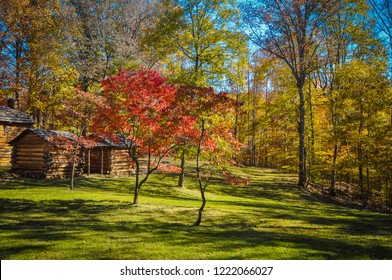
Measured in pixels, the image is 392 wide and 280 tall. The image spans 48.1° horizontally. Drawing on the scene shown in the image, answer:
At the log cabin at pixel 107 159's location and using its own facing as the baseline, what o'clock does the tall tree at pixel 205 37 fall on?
The tall tree is roughly at 9 o'clock from the log cabin.

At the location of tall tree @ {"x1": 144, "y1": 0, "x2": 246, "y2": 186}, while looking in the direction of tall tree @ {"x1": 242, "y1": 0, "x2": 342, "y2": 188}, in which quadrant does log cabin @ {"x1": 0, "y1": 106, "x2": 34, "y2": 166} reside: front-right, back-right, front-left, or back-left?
back-left

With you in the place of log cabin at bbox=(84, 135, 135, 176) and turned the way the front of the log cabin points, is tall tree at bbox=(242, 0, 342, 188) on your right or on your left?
on your left

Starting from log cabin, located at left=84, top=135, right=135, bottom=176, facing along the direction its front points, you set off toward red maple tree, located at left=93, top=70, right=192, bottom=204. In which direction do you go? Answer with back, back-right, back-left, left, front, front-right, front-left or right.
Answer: front-left

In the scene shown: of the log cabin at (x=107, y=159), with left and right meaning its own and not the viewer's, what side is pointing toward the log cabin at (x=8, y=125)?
right
